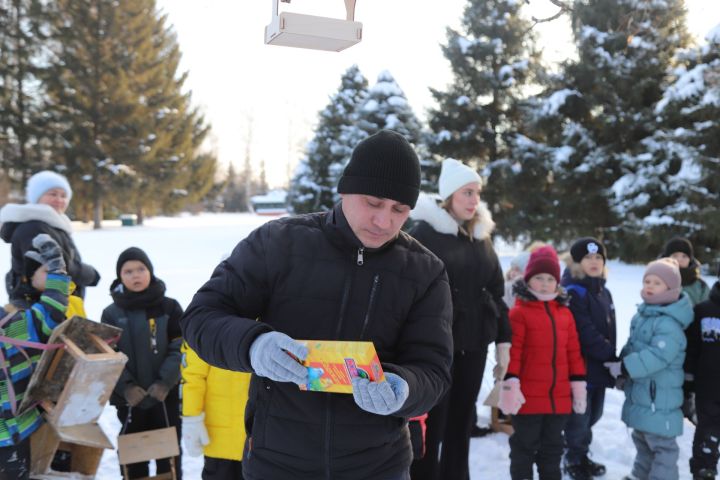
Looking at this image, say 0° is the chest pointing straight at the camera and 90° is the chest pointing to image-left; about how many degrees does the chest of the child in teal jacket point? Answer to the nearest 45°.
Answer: approximately 45°

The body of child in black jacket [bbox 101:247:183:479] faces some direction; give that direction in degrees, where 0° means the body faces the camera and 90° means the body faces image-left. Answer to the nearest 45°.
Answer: approximately 0°

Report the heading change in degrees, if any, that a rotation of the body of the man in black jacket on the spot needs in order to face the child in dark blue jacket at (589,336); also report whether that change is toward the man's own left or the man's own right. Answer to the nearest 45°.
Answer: approximately 135° to the man's own left

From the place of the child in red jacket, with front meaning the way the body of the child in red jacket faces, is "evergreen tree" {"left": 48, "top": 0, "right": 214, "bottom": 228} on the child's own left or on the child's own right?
on the child's own right

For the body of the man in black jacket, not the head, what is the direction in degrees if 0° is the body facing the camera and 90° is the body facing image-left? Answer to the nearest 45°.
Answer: approximately 0°

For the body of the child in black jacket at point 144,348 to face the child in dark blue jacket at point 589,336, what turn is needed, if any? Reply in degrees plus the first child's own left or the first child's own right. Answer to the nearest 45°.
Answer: approximately 90° to the first child's own left

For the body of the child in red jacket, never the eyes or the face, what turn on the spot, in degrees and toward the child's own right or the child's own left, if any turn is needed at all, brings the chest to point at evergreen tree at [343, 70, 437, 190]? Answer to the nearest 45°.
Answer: approximately 180°

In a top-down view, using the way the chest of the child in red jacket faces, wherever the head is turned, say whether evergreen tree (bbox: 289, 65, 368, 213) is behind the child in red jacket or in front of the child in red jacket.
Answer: behind

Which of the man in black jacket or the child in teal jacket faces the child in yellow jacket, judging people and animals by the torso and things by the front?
the child in teal jacket
